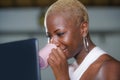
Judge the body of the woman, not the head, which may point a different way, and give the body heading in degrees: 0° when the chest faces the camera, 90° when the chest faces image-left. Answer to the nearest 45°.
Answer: approximately 45°

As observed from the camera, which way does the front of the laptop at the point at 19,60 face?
facing away from the viewer and to the right of the viewer

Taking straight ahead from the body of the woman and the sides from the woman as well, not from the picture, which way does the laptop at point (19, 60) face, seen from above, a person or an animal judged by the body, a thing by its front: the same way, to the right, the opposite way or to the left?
the opposite way

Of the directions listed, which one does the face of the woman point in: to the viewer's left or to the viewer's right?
to the viewer's left
